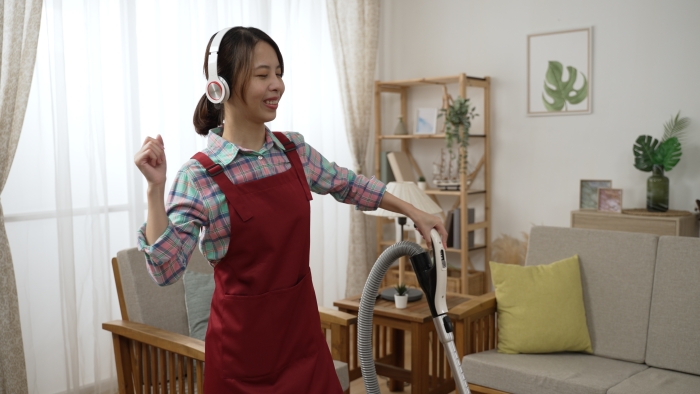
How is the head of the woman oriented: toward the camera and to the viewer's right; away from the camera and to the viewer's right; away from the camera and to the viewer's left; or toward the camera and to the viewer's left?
toward the camera and to the viewer's right

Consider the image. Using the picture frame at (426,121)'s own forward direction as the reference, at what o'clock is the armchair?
The armchair is roughly at 1 o'clock from the picture frame.

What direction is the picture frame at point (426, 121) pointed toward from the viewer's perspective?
toward the camera

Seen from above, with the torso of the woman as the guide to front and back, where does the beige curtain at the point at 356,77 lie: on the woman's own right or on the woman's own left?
on the woman's own left

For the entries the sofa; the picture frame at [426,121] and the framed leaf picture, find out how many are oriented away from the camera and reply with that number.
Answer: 0

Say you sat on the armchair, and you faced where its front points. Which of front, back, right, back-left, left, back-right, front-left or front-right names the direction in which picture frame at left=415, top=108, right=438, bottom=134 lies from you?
left

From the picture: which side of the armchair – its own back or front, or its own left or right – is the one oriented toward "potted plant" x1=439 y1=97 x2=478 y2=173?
left

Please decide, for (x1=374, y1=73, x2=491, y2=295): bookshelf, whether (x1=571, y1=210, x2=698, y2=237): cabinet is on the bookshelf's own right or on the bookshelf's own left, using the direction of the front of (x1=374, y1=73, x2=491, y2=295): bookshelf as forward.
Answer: on the bookshelf's own left

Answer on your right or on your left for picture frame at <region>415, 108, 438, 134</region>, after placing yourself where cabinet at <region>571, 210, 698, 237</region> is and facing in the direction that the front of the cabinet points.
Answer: on your right

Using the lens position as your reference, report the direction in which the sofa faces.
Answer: facing the viewer and to the left of the viewer

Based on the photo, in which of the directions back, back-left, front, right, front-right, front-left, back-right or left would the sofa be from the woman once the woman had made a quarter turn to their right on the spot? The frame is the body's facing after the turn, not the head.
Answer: back

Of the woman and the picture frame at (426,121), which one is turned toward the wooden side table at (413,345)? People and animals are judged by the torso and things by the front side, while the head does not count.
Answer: the picture frame

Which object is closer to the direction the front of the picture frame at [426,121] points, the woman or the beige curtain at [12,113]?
the woman
